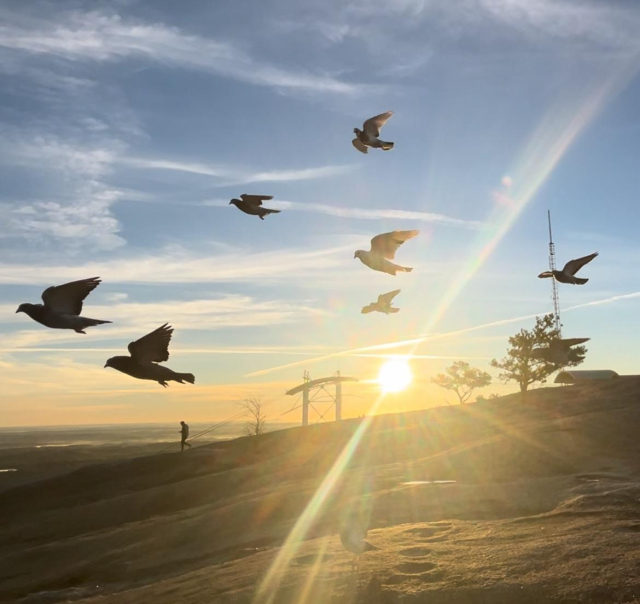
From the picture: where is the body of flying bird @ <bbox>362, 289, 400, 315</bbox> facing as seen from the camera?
to the viewer's left

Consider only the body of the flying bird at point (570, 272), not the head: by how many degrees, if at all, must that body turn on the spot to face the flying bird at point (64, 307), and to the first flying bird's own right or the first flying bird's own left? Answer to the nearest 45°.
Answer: approximately 45° to the first flying bird's own left

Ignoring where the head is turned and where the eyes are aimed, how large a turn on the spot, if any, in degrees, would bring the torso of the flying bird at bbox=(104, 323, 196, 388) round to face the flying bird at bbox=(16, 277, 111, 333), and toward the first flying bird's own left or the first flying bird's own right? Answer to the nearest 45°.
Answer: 0° — it already faces it

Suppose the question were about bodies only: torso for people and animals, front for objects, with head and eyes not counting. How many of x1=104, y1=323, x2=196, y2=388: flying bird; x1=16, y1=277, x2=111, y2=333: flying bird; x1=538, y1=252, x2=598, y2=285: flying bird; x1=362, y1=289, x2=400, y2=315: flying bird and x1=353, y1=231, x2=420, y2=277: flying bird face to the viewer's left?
5

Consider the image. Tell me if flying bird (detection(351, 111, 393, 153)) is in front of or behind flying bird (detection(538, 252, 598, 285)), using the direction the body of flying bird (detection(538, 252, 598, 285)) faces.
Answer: in front

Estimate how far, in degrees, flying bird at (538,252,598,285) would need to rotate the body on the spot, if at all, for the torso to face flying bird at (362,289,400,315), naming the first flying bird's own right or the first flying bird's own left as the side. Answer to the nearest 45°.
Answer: approximately 45° to the first flying bird's own left

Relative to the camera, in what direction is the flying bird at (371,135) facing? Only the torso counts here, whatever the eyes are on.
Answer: to the viewer's left

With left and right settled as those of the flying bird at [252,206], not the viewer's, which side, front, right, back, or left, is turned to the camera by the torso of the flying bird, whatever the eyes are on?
left

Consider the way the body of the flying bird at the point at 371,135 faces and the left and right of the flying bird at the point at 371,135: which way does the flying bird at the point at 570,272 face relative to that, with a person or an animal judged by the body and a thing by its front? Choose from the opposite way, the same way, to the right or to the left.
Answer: the same way

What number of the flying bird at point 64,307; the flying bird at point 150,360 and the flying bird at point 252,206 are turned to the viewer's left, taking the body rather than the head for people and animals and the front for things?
3

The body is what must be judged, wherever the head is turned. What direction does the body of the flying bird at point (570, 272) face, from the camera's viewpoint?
to the viewer's left

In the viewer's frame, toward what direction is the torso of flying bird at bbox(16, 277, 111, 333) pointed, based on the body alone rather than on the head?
to the viewer's left

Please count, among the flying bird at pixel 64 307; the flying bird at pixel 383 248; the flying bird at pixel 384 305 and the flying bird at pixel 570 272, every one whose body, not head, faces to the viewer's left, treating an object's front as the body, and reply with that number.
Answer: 4

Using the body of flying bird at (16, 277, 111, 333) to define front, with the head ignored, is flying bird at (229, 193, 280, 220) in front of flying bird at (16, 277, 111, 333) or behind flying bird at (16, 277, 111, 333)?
behind

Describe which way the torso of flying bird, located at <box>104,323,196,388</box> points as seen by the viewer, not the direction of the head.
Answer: to the viewer's left

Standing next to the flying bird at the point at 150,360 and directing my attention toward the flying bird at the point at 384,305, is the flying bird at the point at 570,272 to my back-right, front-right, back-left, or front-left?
front-right

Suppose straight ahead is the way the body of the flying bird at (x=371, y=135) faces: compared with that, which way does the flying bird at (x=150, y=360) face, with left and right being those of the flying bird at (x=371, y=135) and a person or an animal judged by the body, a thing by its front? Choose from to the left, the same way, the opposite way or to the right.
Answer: the same way

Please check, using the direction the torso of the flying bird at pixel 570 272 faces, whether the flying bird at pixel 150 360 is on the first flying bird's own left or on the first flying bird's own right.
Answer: on the first flying bird's own left

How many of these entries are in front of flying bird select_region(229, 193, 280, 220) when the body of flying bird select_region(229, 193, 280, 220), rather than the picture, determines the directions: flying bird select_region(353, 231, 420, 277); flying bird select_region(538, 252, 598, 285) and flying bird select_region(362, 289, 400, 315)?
0

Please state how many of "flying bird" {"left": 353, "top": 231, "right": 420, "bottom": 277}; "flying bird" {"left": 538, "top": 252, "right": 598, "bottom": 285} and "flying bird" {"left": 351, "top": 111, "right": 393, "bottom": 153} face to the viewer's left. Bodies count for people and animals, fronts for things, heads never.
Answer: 3
